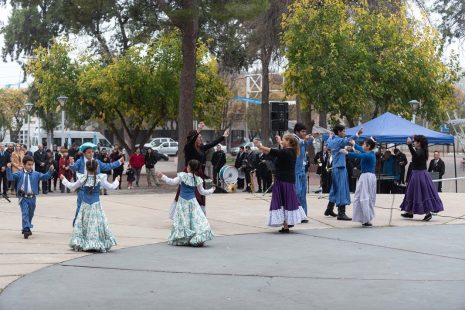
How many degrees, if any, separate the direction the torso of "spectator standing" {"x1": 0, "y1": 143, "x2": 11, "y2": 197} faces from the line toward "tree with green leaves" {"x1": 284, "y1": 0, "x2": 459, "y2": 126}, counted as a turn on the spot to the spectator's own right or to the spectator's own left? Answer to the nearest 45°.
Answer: approximately 90° to the spectator's own left

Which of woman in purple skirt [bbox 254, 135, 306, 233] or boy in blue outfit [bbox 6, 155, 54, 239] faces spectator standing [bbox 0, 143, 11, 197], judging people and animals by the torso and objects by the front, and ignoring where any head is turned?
the woman in purple skirt

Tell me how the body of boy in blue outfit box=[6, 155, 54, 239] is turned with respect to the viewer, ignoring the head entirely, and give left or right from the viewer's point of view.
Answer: facing the viewer

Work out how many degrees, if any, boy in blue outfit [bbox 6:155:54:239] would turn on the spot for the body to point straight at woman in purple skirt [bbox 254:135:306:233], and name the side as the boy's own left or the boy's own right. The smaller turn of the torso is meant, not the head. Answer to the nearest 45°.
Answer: approximately 90° to the boy's own left

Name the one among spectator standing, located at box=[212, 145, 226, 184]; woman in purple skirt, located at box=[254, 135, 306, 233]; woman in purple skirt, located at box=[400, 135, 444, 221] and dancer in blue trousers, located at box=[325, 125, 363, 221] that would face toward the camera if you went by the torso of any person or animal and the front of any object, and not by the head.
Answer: the spectator standing

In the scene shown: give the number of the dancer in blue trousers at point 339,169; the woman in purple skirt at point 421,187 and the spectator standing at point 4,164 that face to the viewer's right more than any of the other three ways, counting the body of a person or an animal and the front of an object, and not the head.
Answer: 1

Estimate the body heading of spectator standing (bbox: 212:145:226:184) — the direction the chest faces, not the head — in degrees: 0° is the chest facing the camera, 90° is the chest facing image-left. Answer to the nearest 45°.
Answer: approximately 0°

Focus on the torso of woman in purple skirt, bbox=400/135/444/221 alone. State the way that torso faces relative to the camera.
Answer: to the viewer's left

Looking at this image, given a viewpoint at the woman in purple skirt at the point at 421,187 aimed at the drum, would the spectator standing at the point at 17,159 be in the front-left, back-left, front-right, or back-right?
front-left

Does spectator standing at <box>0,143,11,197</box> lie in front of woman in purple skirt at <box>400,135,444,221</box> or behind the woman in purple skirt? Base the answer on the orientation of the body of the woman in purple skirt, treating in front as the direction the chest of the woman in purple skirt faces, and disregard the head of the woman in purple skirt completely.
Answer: in front

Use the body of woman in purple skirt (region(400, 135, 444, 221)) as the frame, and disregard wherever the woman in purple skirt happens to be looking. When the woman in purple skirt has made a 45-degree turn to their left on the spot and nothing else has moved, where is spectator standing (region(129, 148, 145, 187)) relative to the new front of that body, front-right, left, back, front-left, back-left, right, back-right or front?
right
